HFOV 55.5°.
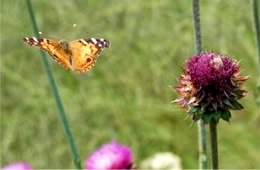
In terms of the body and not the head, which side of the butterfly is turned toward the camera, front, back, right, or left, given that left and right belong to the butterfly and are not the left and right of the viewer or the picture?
back

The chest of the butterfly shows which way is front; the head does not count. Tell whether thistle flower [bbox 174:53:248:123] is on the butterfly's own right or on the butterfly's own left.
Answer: on the butterfly's own right
